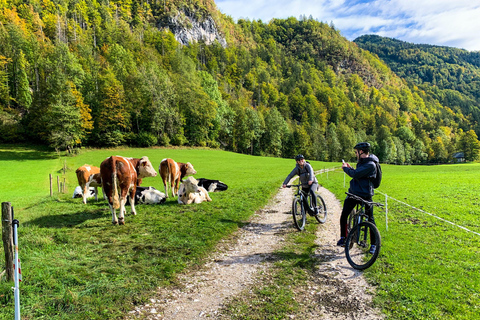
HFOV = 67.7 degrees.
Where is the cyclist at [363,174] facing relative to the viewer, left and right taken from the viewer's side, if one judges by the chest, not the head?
facing to the left of the viewer

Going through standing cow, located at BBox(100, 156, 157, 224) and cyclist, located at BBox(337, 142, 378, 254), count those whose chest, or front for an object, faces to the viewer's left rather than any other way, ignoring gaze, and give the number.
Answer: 1

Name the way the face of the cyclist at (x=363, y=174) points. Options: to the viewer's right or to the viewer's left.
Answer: to the viewer's left

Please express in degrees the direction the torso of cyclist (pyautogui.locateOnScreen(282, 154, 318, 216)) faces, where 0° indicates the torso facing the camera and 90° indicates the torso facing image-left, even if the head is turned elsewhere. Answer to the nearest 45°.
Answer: approximately 45°

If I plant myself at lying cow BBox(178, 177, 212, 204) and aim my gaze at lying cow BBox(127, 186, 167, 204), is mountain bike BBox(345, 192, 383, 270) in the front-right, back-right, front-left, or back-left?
back-left

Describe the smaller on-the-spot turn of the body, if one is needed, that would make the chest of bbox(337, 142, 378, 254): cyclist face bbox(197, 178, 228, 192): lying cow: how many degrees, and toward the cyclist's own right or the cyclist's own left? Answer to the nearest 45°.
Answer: approximately 45° to the cyclist's own right

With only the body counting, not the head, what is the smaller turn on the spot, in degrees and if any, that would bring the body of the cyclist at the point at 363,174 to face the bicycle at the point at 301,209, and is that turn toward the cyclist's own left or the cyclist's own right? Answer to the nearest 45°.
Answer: approximately 45° to the cyclist's own right

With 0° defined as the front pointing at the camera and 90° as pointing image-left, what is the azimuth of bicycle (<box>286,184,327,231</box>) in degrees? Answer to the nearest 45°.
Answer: approximately 45°
